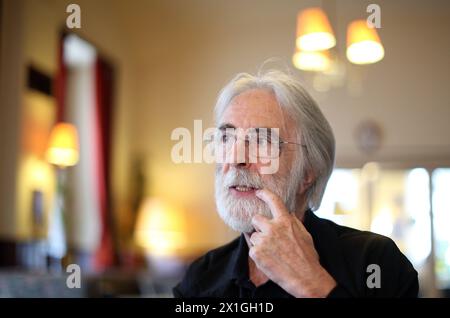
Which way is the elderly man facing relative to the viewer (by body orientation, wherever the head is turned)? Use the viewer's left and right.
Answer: facing the viewer and to the left of the viewer

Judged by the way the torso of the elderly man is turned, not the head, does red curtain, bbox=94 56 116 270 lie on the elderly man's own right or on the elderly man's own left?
on the elderly man's own right

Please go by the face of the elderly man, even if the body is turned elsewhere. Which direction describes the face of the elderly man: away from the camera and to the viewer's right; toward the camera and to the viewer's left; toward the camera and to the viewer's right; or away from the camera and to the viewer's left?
toward the camera and to the viewer's left

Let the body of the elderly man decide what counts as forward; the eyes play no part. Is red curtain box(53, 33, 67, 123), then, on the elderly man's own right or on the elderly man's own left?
on the elderly man's own right

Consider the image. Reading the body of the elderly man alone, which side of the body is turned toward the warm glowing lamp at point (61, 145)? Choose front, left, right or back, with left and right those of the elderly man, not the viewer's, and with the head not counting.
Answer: right
